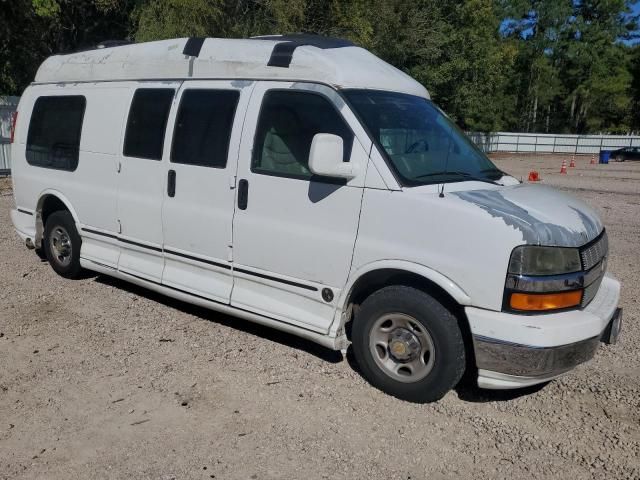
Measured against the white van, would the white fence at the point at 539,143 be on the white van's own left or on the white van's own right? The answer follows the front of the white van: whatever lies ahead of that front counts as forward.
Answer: on the white van's own left

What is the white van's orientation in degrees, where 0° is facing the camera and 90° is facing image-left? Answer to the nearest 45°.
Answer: approximately 315°

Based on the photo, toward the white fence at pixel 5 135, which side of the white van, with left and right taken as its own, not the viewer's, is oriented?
back

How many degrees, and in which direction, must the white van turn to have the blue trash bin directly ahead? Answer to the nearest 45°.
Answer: approximately 90° to its left
